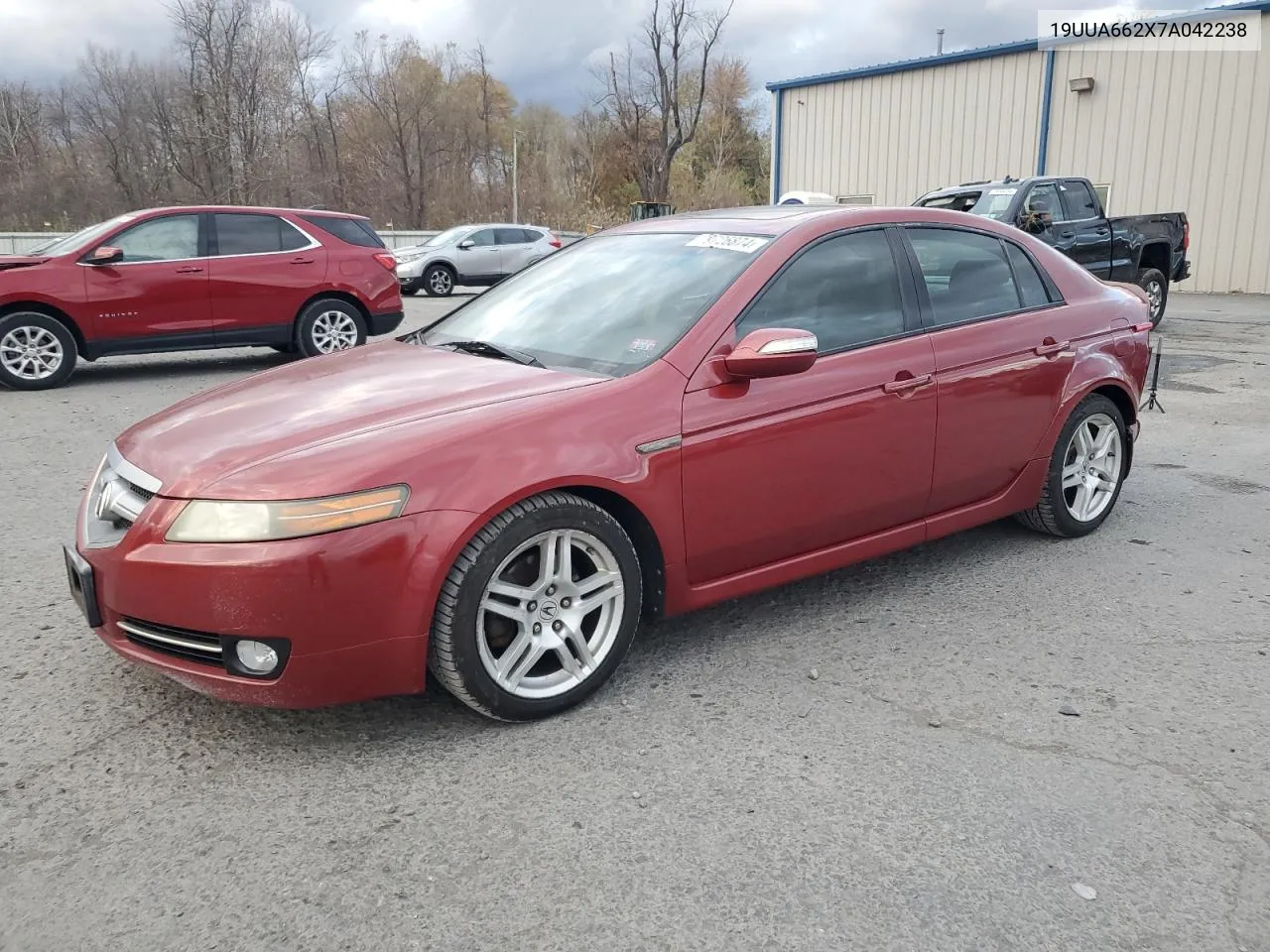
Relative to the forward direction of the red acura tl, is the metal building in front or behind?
behind

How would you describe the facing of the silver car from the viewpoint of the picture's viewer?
facing the viewer and to the left of the viewer

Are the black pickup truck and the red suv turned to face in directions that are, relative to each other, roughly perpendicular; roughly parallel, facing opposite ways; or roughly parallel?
roughly parallel

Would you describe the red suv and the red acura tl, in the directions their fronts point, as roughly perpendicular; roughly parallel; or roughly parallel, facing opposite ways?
roughly parallel

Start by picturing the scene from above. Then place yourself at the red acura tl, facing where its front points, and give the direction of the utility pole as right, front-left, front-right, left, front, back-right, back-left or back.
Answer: back-right

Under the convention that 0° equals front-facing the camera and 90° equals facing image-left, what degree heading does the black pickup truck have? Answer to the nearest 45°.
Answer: approximately 45°

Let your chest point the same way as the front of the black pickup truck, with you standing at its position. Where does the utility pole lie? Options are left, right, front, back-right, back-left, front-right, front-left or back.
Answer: right

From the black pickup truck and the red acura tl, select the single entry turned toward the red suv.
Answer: the black pickup truck

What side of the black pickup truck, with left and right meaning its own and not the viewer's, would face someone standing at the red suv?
front

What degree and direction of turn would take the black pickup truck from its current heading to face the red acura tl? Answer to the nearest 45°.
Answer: approximately 45° to its left

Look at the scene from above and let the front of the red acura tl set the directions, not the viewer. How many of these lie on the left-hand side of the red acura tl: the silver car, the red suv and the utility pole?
0

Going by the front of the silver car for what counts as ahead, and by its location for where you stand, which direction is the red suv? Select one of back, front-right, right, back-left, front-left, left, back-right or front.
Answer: front-left

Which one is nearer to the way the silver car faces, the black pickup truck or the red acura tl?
the red acura tl

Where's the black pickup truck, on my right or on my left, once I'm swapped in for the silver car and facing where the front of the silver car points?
on my left

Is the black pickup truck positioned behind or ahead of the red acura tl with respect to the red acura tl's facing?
behind

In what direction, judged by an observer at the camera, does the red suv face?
facing to the left of the viewer

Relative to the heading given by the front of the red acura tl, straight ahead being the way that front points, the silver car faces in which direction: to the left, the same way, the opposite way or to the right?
the same way

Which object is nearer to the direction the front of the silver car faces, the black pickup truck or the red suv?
the red suv

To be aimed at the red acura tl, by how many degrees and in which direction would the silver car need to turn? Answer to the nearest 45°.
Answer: approximately 45° to its left

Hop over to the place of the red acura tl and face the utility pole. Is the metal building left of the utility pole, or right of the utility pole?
right

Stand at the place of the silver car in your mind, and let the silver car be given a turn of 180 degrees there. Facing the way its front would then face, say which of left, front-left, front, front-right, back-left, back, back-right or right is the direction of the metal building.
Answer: front-right
